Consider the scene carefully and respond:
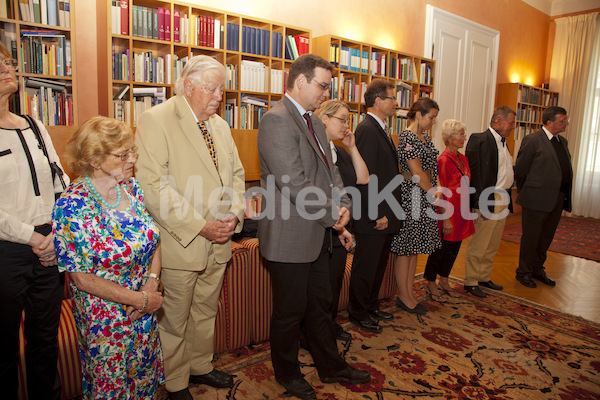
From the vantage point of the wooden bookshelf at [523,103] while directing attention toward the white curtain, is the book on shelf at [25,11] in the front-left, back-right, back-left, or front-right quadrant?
back-right

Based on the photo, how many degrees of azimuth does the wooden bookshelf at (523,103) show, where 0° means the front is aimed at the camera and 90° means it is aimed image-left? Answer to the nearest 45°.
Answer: approximately 315°

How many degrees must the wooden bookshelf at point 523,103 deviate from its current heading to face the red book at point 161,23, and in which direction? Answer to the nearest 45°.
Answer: approximately 90° to its right

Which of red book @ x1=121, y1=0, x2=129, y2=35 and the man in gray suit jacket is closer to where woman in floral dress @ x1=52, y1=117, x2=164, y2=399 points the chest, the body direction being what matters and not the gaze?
the man in gray suit jacket

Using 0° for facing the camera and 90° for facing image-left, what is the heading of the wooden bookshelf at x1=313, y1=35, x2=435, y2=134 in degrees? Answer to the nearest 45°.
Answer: approximately 315°

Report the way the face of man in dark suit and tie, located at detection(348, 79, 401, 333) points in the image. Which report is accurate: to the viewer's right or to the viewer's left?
to the viewer's right

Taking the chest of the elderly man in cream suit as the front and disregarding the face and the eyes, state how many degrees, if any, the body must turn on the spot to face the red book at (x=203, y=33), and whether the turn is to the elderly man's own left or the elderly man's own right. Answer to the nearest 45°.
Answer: approximately 135° to the elderly man's own left
